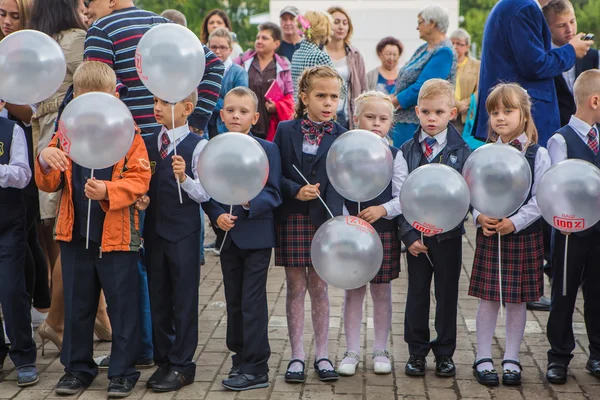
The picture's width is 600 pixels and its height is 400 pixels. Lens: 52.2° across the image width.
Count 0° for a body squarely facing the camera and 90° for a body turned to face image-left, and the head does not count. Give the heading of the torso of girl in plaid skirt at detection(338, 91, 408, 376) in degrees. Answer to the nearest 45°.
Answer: approximately 0°

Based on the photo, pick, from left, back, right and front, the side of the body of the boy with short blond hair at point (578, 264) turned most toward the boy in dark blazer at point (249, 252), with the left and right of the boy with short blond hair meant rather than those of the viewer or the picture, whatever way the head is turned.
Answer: right

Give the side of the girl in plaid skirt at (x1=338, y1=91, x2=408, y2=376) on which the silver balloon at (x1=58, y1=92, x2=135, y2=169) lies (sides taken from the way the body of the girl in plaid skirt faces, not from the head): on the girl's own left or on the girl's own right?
on the girl's own right

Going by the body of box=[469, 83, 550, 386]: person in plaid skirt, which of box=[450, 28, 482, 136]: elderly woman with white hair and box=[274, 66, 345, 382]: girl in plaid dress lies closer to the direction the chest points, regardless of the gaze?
the girl in plaid dress

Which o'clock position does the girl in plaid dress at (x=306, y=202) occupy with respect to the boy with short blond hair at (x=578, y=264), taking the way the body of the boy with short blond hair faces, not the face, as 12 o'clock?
The girl in plaid dress is roughly at 4 o'clock from the boy with short blond hair.

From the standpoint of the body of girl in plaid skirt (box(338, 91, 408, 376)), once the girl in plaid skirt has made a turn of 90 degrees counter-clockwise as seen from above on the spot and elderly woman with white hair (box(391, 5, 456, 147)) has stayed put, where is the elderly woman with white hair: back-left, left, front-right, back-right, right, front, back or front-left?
left

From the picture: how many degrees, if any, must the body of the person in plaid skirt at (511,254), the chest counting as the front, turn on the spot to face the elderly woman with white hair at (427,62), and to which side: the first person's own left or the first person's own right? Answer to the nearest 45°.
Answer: approximately 135° to the first person's own right

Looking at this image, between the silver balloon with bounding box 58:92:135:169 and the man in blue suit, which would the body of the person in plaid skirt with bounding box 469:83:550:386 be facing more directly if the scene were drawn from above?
the silver balloon

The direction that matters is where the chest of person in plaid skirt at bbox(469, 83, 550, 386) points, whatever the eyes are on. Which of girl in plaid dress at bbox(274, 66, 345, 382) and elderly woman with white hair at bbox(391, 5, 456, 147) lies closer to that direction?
the girl in plaid dress

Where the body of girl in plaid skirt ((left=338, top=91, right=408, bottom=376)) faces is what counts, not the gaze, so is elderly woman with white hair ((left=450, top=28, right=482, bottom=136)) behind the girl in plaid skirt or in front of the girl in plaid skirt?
behind

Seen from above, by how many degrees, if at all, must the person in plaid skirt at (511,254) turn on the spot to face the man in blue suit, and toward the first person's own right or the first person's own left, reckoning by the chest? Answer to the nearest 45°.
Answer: approximately 135° to the first person's own right
